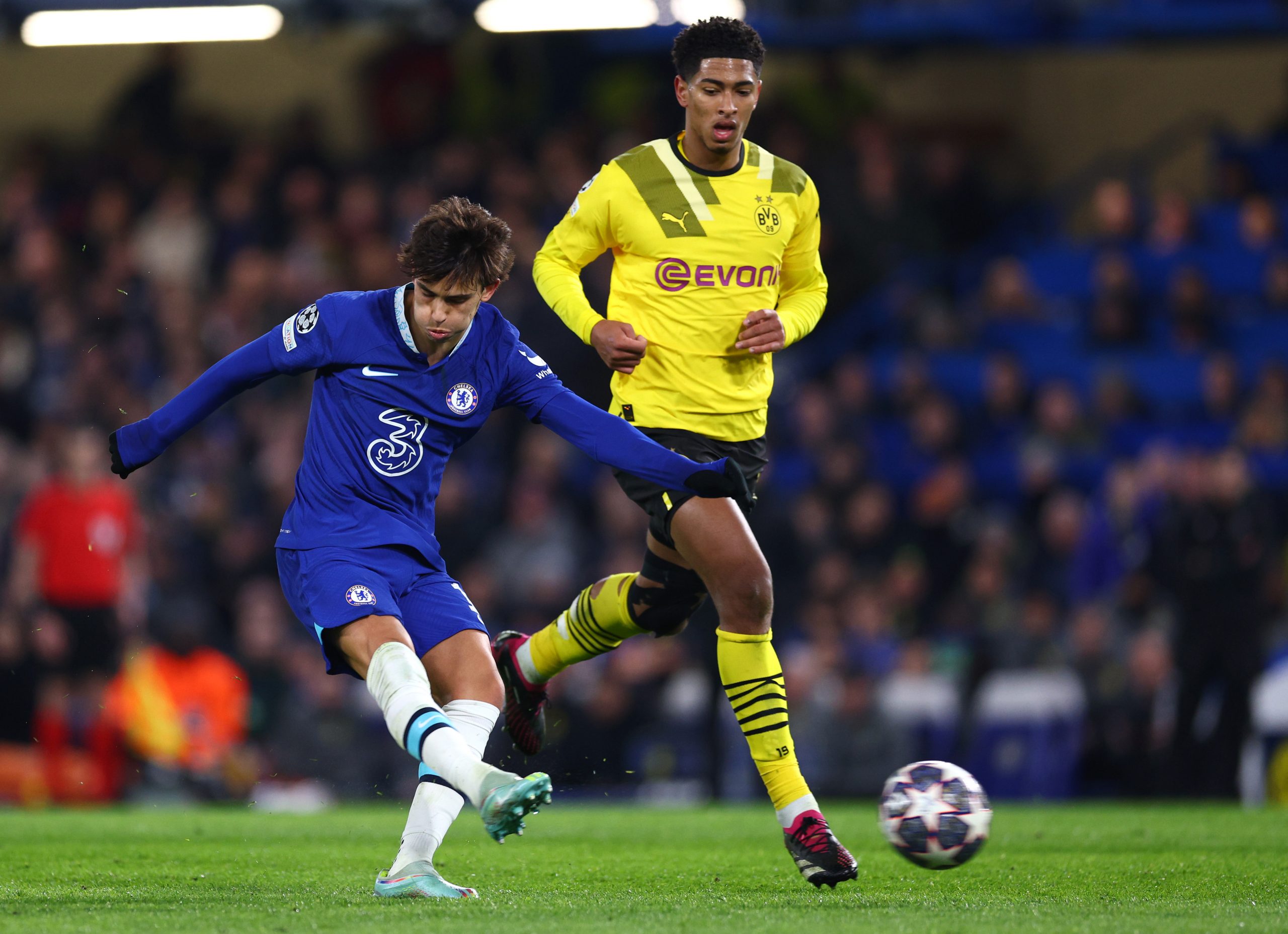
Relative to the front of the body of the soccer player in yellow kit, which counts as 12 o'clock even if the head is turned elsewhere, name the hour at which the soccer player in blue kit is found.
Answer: The soccer player in blue kit is roughly at 3 o'clock from the soccer player in yellow kit.

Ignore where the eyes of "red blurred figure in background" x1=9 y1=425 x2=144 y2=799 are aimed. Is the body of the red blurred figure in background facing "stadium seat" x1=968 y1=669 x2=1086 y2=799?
no

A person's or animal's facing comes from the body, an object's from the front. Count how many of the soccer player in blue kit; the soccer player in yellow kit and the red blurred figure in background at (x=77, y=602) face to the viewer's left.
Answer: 0

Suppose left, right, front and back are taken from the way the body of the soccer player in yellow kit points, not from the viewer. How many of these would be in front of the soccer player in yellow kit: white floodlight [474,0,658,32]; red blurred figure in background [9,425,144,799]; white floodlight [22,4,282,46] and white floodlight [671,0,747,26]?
0

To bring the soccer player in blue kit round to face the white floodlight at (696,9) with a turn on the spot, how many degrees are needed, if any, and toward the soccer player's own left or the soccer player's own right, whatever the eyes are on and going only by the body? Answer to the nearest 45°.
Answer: approximately 135° to the soccer player's own left

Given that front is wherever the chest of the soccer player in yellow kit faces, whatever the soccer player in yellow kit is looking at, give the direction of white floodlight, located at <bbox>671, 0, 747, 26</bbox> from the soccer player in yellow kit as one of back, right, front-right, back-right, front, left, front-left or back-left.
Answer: back-left

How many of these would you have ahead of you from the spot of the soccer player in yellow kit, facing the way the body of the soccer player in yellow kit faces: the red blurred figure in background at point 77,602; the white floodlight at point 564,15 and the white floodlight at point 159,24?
0

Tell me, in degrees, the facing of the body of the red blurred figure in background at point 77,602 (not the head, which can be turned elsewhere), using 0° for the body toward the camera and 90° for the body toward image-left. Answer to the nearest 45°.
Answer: approximately 0°

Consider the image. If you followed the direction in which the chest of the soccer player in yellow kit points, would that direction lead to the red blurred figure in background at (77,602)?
no

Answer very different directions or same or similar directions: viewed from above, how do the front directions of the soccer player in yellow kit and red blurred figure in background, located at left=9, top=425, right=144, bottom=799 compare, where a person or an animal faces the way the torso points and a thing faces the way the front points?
same or similar directions

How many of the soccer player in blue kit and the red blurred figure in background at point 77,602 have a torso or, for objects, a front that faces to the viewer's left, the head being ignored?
0

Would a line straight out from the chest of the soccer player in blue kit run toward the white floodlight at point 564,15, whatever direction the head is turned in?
no

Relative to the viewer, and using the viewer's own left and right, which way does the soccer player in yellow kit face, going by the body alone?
facing the viewer and to the right of the viewer

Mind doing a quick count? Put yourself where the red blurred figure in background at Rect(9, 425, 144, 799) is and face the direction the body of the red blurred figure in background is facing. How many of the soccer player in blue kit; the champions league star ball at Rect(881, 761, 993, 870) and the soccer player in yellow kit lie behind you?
0

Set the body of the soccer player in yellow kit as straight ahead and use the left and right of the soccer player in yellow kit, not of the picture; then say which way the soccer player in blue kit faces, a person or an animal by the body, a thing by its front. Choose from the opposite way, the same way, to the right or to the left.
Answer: the same way
